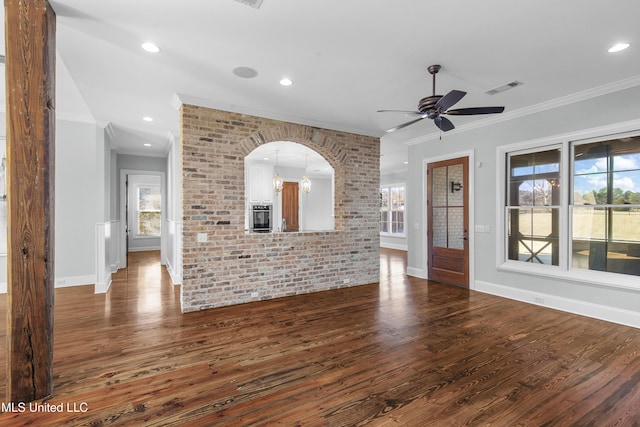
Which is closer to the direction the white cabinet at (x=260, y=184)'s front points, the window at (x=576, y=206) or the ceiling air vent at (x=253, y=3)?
the ceiling air vent

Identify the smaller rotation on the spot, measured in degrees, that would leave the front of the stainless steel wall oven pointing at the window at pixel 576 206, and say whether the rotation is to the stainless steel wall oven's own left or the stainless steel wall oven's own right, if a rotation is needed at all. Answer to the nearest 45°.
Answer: approximately 45° to the stainless steel wall oven's own left

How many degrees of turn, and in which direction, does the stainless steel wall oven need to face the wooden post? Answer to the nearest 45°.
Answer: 0° — it already faces it

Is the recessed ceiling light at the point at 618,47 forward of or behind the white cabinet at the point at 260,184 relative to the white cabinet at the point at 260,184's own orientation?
forward

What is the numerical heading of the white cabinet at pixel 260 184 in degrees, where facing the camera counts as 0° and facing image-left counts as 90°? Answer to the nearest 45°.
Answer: approximately 0°

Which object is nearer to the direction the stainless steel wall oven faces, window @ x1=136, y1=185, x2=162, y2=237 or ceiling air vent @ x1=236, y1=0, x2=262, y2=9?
the ceiling air vent

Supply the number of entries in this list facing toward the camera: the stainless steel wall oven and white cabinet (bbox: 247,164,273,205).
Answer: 2

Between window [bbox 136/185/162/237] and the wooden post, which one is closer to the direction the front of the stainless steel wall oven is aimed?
the wooden post

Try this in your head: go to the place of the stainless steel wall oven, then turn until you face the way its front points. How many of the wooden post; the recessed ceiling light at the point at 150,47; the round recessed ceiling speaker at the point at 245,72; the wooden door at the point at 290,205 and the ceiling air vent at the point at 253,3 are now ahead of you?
4

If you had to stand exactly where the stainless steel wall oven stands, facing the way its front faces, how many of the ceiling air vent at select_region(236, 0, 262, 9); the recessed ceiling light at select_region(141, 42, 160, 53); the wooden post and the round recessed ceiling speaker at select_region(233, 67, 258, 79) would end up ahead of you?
4

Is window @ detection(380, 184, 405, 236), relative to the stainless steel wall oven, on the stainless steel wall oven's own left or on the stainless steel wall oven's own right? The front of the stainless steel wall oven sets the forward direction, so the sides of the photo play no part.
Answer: on the stainless steel wall oven's own left

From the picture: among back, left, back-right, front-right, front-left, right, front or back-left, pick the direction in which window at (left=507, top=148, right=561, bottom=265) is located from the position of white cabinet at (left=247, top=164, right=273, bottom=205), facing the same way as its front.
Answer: front-left

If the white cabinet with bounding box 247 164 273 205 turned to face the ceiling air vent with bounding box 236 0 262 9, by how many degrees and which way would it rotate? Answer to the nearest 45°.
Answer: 0° — it already faces it

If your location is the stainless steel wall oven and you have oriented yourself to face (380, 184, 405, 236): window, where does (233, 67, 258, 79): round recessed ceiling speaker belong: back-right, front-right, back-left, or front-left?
back-right

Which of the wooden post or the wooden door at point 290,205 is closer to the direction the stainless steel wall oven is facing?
the wooden post

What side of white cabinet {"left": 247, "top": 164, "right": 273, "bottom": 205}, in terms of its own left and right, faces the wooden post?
front
